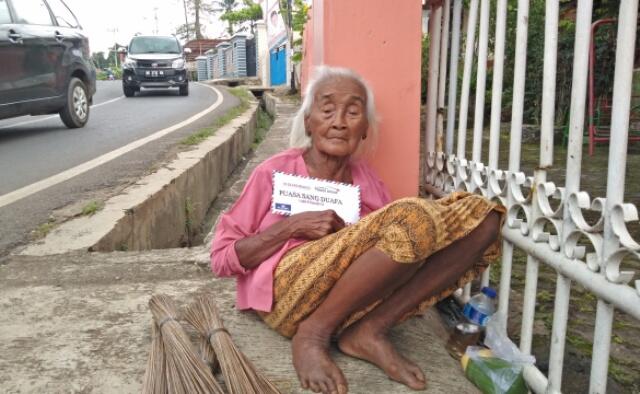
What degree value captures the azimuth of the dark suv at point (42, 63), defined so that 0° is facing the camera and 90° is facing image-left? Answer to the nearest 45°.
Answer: approximately 45°

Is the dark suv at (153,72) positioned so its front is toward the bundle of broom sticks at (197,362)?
yes

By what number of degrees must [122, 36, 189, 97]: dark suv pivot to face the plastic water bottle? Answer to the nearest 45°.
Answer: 0° — it already faces it

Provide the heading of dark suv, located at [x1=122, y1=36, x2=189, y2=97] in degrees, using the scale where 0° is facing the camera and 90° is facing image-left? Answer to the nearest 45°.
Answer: approximately 0°

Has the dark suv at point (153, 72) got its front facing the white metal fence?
yes

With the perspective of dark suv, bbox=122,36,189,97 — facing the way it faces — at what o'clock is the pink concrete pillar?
The pink concrete pillar is roughly at 12 o'clock from the dark suv.

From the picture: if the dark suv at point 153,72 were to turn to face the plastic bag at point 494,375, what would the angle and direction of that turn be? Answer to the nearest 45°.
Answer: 0° — it already faces it

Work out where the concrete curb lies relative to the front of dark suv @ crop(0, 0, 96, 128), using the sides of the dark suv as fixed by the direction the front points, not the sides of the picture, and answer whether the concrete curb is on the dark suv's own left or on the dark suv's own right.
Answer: on the dark suv's own left
